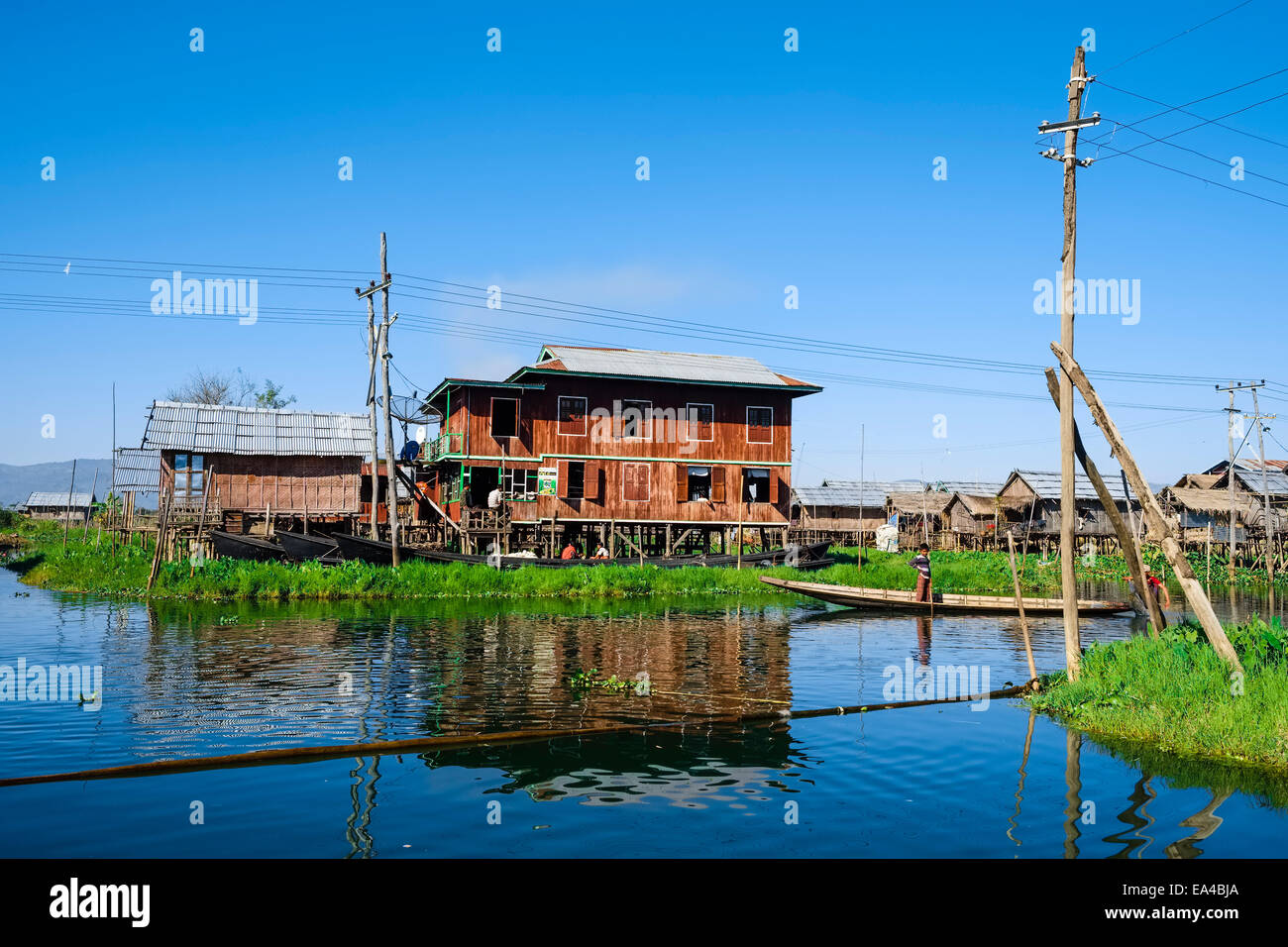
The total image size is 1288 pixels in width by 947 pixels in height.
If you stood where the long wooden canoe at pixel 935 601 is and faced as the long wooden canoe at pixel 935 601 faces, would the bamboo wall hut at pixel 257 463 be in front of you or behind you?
in front

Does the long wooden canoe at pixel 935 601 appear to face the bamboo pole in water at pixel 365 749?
no

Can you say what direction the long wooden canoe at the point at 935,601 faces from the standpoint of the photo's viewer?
facing to the left of the viewer

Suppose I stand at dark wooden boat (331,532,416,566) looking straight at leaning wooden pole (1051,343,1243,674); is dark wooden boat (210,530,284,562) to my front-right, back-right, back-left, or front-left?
back-right

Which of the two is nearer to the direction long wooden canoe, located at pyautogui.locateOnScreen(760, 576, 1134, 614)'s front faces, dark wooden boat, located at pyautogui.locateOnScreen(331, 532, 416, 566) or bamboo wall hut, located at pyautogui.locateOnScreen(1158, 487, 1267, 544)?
the dark wooden boat

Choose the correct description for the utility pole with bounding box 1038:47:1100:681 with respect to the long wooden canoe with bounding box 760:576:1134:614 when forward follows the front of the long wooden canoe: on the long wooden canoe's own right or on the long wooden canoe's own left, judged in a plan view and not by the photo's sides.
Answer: on the long wooden canoe's own left

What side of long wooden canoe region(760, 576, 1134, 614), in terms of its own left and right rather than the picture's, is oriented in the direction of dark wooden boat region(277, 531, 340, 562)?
front

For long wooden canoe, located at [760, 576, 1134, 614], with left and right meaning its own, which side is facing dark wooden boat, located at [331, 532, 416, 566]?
front
